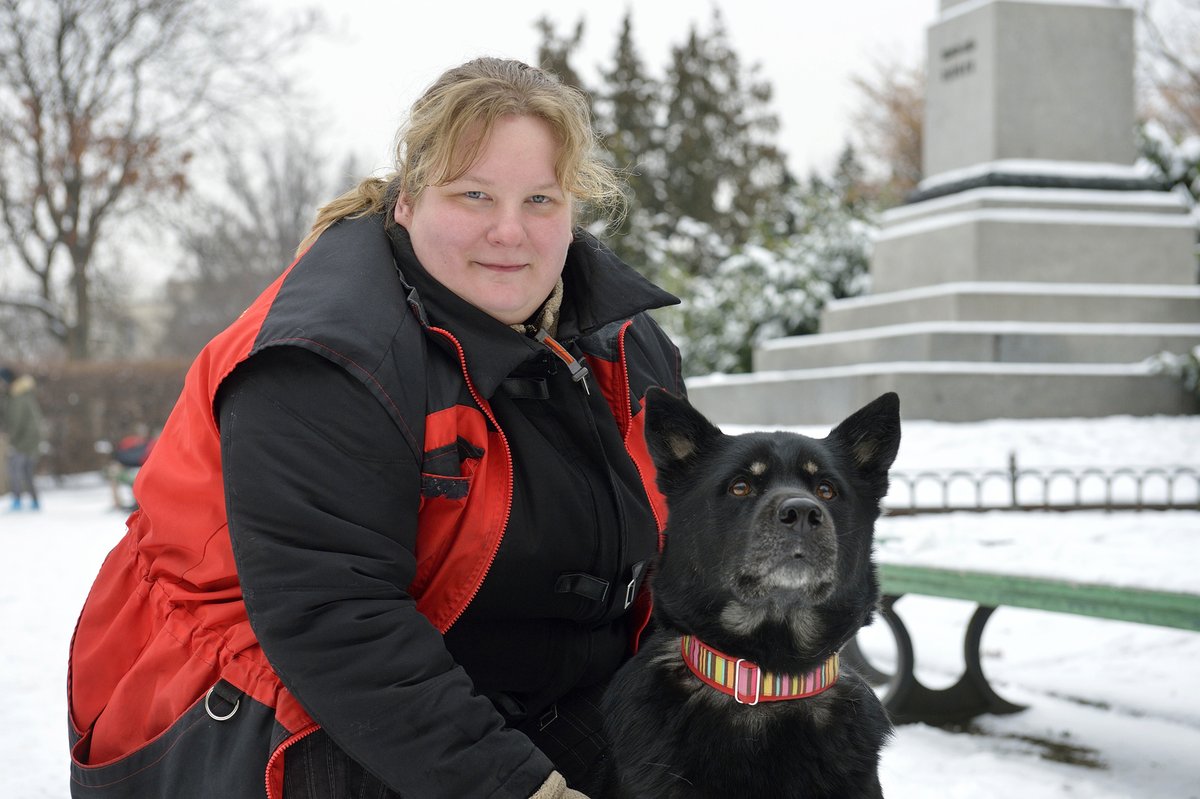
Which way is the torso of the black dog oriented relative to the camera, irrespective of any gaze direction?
toward the camera

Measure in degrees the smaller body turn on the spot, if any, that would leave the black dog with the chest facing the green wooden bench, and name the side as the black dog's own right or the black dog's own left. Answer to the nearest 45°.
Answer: approximately 135° to the black dog's own left

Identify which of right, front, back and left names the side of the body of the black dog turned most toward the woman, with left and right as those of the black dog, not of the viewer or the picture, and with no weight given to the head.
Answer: right

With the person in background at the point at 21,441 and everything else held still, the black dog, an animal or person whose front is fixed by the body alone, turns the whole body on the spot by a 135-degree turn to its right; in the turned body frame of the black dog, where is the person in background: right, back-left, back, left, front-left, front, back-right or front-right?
front

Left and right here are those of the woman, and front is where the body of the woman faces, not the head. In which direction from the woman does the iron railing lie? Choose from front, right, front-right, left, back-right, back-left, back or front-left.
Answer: left

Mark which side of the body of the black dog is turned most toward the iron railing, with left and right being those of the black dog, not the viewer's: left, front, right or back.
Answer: back

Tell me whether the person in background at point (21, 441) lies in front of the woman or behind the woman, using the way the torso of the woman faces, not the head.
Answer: behind

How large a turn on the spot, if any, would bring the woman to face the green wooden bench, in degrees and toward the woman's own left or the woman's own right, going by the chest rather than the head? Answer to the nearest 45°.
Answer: approximately 90° to the woman's own left

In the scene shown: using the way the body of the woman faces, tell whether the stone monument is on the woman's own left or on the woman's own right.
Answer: on the woman's own left

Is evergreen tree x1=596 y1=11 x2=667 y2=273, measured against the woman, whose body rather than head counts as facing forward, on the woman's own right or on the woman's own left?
on the woman's own left

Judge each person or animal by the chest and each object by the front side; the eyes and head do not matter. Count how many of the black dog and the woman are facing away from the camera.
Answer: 0

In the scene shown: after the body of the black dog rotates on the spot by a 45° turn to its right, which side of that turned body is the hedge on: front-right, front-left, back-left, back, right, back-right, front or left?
right

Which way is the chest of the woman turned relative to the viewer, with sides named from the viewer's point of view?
facing the viewer and to the right of the viewer

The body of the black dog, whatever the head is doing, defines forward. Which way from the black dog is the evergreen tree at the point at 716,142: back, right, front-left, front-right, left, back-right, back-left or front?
back

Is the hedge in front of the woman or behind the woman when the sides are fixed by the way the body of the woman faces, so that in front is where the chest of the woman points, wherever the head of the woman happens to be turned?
behind
